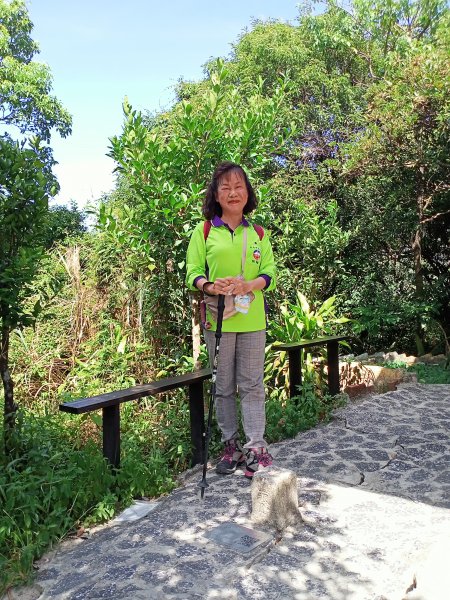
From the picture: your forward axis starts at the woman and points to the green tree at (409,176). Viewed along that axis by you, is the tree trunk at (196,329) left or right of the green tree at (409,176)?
left

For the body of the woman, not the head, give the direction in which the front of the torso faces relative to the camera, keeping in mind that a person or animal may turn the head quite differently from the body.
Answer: toward the camera

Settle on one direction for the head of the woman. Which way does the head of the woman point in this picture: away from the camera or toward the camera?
toward the camera

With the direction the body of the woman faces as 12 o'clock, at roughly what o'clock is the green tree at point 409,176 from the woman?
The green tree is roughly at 7 o'clock from the woman.

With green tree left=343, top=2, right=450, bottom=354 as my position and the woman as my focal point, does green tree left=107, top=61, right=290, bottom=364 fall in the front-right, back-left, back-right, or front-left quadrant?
front-right

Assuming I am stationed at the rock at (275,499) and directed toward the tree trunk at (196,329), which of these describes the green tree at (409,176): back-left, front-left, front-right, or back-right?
front-right

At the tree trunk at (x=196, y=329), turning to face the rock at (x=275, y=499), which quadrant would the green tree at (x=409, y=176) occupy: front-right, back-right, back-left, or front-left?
back-left

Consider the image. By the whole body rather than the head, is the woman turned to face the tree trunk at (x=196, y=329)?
no

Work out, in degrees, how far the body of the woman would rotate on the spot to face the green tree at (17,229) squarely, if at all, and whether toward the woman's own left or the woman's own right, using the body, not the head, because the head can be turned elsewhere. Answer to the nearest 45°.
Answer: approximately 90° to the woman's own right
